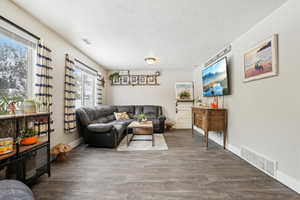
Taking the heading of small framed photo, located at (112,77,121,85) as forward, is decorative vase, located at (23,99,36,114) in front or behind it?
in front

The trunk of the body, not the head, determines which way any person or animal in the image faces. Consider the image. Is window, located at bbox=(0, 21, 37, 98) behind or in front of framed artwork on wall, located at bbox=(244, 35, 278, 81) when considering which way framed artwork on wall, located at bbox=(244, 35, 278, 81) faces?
in front

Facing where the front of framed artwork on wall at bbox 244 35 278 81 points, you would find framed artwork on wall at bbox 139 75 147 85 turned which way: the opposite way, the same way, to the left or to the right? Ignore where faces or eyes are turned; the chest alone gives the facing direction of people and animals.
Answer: to the left

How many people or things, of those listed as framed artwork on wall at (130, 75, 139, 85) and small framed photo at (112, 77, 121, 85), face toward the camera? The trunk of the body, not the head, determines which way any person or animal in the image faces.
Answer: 2

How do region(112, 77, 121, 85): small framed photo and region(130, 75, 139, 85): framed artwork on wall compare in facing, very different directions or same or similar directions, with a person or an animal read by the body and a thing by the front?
same or similar directions

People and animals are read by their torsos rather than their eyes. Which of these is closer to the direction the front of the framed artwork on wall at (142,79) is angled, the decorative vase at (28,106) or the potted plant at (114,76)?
the decorative vase

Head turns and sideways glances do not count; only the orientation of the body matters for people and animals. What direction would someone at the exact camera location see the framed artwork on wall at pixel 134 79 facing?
facing the viewer

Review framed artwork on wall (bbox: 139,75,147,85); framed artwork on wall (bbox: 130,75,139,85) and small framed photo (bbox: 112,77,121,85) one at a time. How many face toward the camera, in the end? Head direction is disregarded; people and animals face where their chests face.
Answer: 3

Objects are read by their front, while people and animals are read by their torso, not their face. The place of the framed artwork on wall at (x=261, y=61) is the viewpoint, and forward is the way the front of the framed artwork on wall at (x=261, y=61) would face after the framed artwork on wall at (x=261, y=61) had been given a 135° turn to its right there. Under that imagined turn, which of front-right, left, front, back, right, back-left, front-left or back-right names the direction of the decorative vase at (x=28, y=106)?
back-left

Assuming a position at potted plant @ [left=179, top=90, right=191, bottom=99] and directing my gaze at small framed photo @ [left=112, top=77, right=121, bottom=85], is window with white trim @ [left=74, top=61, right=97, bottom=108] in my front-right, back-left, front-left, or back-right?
front-left

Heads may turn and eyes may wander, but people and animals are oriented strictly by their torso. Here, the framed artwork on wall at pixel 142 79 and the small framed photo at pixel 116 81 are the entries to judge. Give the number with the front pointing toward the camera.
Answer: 2
